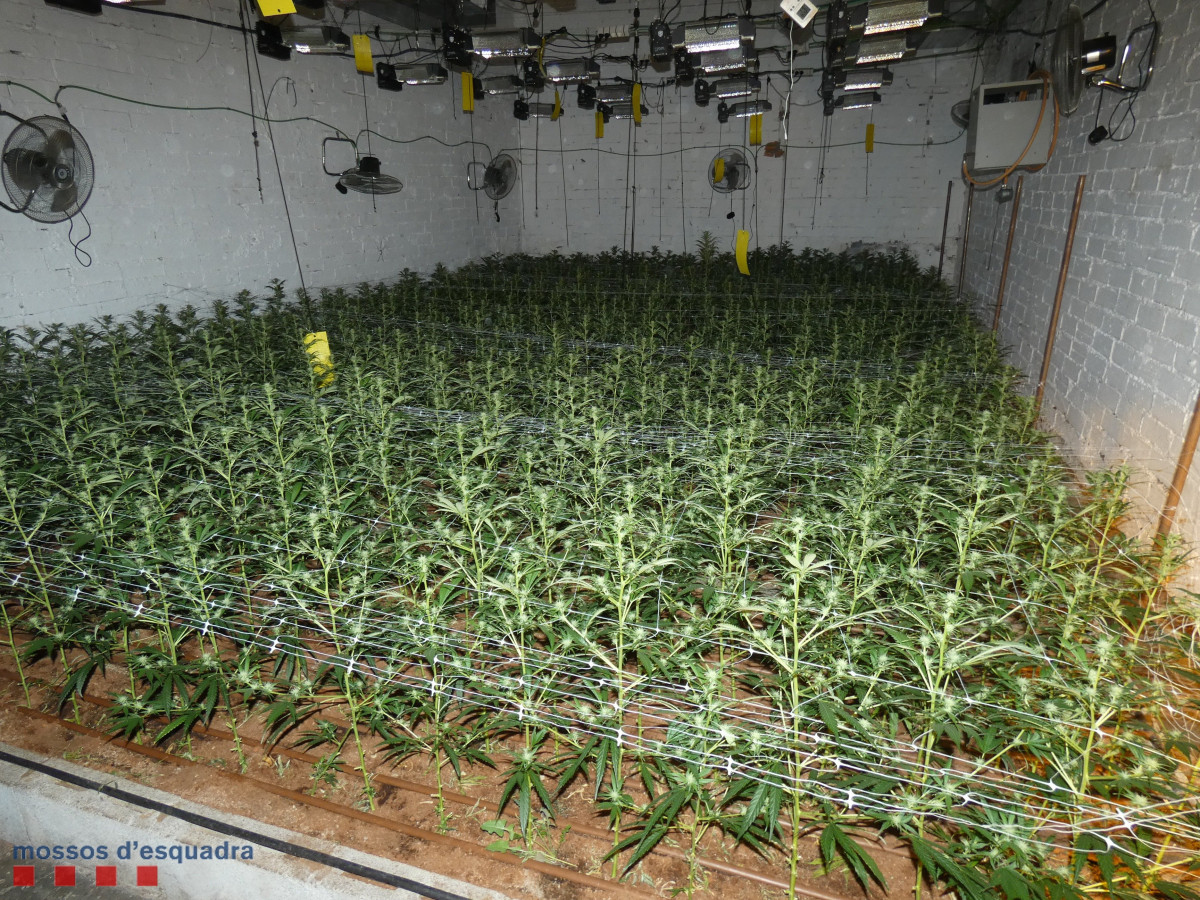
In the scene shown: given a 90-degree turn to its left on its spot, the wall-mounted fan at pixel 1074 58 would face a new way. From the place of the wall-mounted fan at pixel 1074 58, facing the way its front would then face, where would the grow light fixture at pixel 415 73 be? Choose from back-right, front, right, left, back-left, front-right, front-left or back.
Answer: right

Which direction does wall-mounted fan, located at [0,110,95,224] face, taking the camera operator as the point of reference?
facing the viewer and to the right of the viewer

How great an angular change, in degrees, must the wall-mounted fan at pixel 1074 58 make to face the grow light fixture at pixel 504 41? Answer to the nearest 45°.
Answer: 0° — it already faces it

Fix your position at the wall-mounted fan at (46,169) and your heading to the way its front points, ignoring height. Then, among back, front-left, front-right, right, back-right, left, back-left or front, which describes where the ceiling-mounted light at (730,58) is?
front-left

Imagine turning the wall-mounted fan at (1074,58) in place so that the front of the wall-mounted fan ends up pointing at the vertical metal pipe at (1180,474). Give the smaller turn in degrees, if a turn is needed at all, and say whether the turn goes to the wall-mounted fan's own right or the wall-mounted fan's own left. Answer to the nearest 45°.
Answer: approximately 90° to the wall-mounted fan's own left

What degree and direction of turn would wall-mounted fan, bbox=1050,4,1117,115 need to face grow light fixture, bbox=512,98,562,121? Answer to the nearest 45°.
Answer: approximately 45° to its right

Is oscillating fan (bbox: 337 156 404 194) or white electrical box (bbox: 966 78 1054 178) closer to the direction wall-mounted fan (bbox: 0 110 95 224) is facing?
the white electrical box

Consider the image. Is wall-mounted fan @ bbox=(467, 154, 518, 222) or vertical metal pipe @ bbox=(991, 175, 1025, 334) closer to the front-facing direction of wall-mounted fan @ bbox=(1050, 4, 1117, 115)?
the wall-mounted fan

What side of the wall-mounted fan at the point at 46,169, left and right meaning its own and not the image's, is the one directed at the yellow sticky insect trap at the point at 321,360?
front

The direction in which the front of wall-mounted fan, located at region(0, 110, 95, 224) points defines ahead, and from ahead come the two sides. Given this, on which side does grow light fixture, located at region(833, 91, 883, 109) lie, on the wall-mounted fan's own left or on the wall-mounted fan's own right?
on the wall-mounted fan's own left

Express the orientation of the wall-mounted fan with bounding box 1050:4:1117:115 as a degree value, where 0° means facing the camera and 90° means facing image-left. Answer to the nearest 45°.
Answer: approximately 90°

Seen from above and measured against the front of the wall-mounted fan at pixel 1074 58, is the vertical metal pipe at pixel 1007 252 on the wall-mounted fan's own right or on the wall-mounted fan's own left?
on the wall-mounted fan's own right

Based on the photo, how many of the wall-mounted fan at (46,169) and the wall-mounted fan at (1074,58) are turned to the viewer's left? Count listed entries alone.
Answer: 1

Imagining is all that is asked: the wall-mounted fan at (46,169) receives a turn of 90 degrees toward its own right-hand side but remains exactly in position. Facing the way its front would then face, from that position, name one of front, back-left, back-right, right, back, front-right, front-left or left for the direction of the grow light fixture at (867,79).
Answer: back-left

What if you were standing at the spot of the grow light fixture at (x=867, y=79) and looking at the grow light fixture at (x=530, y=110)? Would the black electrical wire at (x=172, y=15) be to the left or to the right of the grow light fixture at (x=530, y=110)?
left

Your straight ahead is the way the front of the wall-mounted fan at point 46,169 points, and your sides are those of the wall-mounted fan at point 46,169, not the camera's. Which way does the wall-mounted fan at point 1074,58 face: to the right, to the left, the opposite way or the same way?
the opposite way

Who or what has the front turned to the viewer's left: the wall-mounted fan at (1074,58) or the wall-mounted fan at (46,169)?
the wall-mounted fan at (1074,58)
